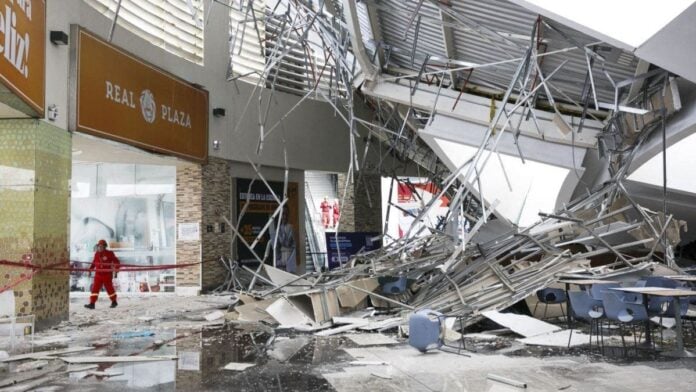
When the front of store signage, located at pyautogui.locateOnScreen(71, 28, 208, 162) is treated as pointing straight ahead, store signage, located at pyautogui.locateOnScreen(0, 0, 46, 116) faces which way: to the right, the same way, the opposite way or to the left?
the same way

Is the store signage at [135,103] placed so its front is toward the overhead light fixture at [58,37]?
no

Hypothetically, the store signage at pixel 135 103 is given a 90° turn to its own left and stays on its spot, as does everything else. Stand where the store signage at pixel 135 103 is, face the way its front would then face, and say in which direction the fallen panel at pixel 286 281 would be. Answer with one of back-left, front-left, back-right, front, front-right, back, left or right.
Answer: right

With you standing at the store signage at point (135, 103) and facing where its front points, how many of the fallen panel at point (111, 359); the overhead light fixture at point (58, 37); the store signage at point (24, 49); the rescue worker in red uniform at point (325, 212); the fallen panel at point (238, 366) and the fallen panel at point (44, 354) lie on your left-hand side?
1

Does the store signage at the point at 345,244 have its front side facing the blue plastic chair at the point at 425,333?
yes

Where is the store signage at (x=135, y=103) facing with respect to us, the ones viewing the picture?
facing the viewer and to the right of the viewer

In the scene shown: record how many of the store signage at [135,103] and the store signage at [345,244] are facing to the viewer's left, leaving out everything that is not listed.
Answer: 0

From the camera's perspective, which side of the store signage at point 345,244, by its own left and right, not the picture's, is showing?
front

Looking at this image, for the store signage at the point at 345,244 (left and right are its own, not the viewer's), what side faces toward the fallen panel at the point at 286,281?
front

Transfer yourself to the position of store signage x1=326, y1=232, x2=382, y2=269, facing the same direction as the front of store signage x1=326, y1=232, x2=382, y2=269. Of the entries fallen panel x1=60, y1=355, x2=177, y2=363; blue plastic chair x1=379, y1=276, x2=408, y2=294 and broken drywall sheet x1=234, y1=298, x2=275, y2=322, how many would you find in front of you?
3

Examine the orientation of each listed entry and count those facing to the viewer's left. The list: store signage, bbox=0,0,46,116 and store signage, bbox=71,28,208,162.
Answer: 0

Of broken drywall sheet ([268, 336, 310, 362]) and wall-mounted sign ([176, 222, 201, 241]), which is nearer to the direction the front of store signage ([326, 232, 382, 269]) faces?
the broken drywall sheet

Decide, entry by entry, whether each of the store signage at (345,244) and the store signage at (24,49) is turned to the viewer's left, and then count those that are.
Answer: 0

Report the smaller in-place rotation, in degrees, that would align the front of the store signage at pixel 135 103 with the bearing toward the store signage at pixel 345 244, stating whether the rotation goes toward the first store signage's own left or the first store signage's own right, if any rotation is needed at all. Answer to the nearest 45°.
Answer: approximately 90° to the first store signage's own left

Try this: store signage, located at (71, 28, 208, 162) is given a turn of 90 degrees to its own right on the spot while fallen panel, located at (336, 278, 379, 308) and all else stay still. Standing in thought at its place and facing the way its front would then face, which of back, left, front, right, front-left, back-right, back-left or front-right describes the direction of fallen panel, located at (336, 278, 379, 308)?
left

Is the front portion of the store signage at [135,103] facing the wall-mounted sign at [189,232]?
no

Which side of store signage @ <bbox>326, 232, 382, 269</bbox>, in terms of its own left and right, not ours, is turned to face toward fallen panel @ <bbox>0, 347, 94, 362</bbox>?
front

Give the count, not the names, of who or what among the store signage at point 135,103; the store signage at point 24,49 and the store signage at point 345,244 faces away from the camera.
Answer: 0
